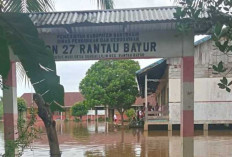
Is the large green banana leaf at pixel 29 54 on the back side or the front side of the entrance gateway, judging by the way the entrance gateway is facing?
on the front side

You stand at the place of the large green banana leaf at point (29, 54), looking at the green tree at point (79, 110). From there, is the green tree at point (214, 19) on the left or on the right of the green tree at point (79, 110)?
right

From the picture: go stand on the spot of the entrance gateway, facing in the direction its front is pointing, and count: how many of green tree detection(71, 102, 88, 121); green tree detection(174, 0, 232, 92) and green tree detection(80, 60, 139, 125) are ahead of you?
1

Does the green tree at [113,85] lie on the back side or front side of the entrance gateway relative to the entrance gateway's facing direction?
on the back side

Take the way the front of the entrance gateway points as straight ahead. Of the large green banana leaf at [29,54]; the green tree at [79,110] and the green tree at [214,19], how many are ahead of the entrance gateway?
2

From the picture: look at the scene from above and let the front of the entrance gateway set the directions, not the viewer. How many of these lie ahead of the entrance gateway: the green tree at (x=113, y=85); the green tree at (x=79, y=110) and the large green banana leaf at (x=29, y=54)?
1

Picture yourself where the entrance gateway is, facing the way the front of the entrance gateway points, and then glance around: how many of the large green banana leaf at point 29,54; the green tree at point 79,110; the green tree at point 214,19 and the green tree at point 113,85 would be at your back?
2

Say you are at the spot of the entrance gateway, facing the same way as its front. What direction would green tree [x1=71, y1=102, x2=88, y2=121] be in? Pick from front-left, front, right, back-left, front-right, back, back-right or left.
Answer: back

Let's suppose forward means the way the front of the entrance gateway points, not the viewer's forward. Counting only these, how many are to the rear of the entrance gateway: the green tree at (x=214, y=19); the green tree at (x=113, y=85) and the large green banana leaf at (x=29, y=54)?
1

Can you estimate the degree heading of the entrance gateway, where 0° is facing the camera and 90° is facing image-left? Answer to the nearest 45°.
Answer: approximately 0°

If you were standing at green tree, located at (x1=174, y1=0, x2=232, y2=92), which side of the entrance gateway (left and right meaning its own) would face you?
front
